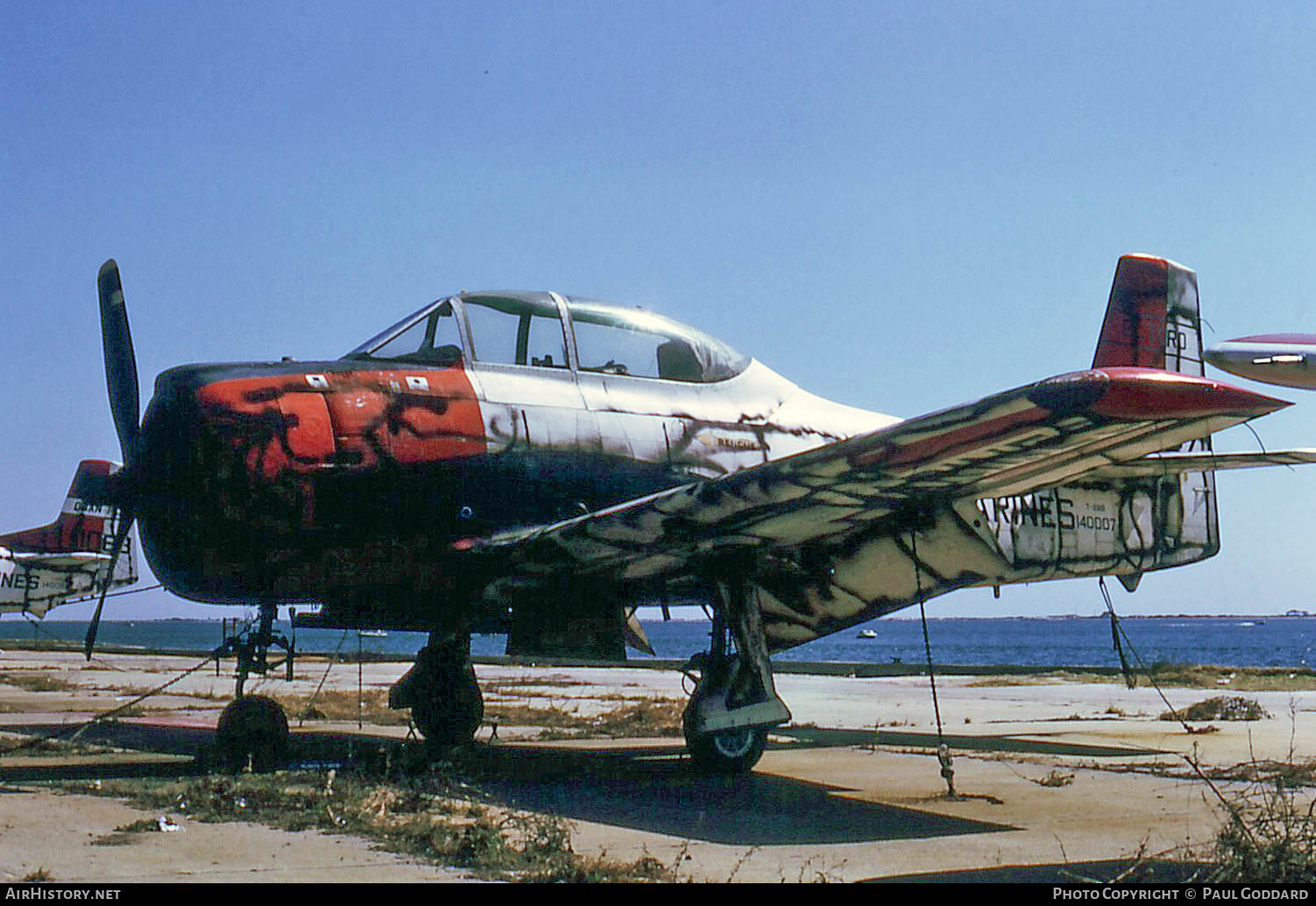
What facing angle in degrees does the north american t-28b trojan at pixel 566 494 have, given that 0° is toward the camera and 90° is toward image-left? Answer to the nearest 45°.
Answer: approximately 45°

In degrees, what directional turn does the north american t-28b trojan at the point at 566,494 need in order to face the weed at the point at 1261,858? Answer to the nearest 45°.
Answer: approximately 90° to its left

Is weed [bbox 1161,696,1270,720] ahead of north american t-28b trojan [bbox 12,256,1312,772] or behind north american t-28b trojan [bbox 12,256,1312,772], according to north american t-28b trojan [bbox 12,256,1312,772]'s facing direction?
behind
